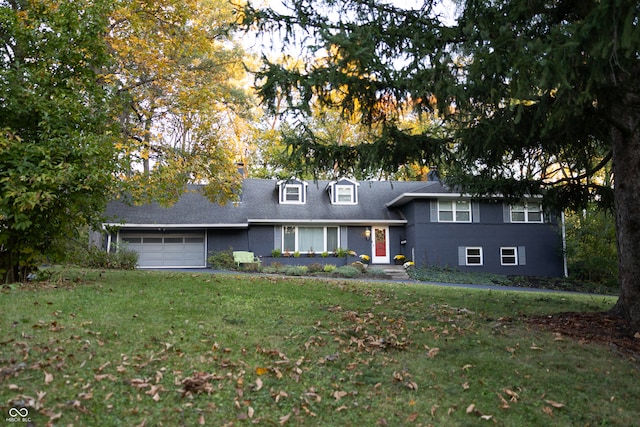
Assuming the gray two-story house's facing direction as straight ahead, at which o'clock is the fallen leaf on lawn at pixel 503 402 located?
The fallen leaf on lawn is roughly at 12 o'clock from the gray two-story house.

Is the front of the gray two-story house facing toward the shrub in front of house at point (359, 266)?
yes

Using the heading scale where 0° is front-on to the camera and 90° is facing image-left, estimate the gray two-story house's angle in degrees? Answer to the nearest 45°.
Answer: approximately 0°

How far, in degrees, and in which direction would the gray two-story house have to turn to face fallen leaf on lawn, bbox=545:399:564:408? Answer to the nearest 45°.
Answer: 0° — it already faces it

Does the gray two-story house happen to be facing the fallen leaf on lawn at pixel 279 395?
yes

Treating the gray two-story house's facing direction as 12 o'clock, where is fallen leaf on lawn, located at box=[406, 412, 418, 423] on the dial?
The fallen leaf on lawn is roughly at 12 o'clock from the gray two-story house.
